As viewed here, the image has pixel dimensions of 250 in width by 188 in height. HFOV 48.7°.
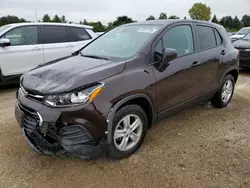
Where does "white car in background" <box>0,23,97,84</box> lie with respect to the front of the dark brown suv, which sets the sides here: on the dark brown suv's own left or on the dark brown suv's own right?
on the dark brown suv's own right

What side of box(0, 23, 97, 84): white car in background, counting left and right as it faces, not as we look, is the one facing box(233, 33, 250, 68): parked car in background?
back

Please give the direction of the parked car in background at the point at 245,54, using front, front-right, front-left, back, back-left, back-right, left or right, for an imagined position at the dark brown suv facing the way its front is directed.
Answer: back

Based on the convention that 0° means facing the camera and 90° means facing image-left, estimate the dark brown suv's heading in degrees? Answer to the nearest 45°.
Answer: approximately 45°

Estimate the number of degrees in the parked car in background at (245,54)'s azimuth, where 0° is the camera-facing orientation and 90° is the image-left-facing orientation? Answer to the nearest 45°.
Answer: approximately 45°

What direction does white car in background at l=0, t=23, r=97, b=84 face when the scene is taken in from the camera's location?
facing to the left of the viewer
